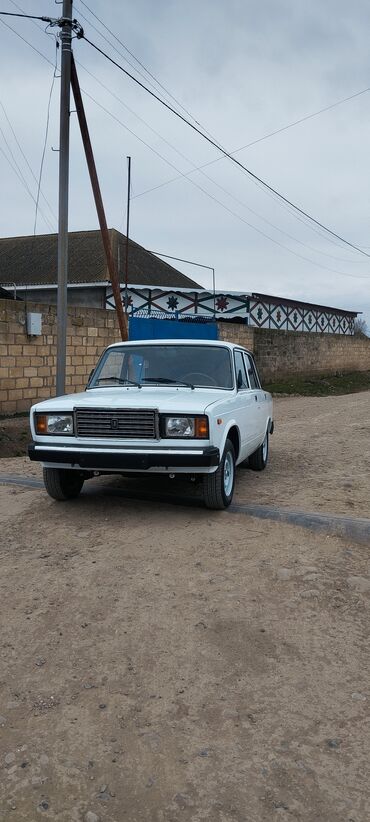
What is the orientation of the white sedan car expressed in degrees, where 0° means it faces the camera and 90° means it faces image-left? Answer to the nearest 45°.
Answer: approximately 45°

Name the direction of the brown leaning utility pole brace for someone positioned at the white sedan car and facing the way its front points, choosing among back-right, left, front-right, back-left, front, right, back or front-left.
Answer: back-right

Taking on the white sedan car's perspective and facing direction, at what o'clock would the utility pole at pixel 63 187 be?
The utility pole is roughly at 4 o'clock from the white sedan car.

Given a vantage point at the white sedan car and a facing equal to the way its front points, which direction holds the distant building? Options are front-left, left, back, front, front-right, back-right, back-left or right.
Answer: back-right
